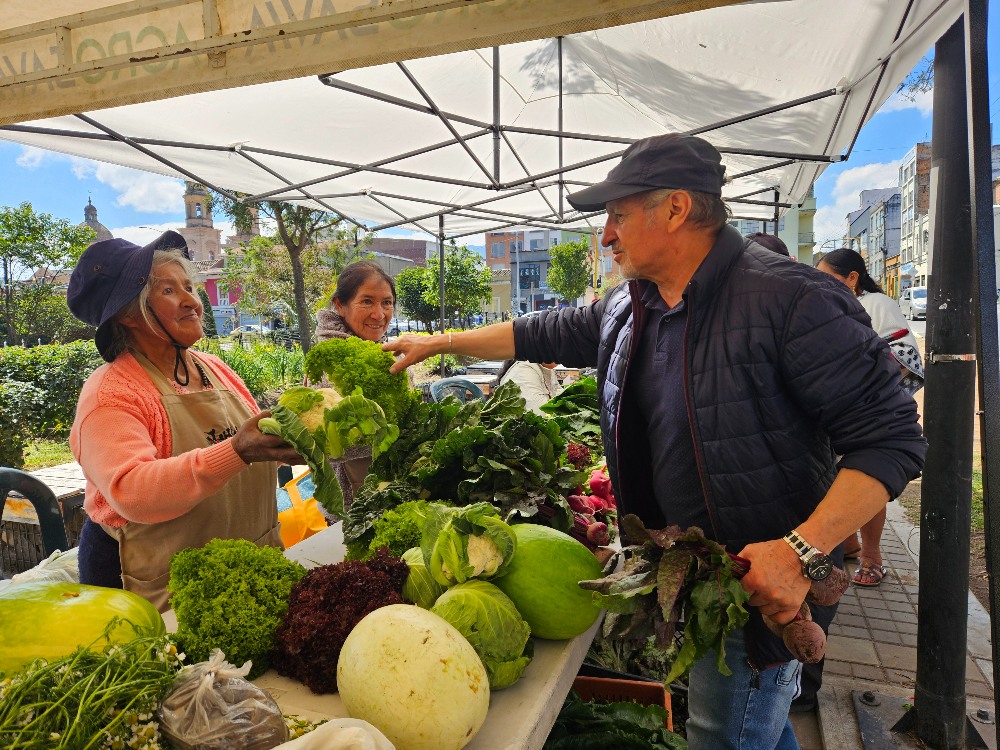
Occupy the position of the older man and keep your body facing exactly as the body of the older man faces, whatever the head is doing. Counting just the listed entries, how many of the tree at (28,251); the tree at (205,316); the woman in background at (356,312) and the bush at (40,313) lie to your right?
4

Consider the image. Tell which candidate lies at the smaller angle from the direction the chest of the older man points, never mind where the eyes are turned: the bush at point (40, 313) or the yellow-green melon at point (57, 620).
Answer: the yellow-green melon

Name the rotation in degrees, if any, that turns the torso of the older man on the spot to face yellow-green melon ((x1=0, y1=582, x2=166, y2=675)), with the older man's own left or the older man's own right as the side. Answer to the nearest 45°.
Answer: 0° — they already face it

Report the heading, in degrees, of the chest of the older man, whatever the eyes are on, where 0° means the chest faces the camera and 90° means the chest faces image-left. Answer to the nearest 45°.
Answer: approximately 45°

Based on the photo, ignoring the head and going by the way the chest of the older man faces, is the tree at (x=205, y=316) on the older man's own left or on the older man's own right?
on the older man's own right

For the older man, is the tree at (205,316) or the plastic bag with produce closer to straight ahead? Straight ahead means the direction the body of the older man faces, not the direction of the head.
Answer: the plastic bag with produce

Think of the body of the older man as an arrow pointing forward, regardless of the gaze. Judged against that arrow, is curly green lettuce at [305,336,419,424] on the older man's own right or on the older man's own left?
on the older man's own right

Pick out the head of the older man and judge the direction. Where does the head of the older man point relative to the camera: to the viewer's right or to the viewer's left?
to the viewer's left

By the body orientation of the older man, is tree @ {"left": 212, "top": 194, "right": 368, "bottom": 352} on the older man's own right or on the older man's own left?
on the older man's own right

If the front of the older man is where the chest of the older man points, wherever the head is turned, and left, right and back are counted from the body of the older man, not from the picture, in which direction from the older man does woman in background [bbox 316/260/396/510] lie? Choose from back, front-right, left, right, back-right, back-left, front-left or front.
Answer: right

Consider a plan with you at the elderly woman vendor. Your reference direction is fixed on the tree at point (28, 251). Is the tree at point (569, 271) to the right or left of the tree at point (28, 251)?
right
